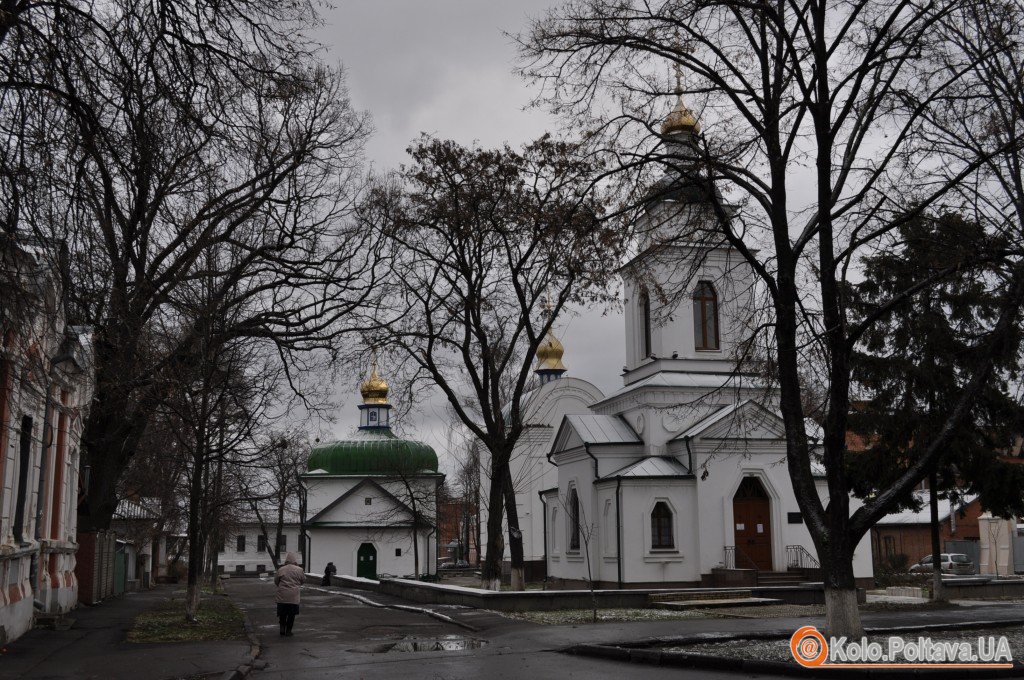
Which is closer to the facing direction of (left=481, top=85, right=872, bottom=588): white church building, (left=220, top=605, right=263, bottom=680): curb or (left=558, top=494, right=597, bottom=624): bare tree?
the curb

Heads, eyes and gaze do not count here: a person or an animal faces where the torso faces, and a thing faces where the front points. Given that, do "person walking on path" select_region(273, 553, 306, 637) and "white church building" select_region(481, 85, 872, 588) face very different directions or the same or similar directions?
very different directions

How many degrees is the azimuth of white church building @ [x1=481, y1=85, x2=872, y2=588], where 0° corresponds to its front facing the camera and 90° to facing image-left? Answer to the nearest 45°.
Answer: approximately 315°

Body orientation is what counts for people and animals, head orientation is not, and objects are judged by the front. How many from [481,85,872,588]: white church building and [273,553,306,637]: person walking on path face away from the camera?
1

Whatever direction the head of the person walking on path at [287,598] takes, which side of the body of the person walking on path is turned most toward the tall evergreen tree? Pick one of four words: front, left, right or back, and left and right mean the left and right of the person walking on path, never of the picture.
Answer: right

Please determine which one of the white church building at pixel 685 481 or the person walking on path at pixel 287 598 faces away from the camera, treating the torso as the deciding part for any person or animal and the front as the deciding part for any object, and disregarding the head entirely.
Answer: the person walking on path

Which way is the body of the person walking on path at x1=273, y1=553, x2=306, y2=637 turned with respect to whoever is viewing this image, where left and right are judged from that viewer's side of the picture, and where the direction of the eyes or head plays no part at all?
facing away from the viewer

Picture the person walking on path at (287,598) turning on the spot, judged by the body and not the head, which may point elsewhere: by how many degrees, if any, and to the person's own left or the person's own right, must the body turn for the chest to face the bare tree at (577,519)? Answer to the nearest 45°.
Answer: approximately 45° to the person's own right

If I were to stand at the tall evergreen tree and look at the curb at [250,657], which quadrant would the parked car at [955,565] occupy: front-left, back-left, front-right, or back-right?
back-right

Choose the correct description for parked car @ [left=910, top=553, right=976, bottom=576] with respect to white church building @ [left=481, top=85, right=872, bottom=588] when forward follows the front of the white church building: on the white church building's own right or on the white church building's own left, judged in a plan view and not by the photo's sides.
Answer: on the white church building's own left
